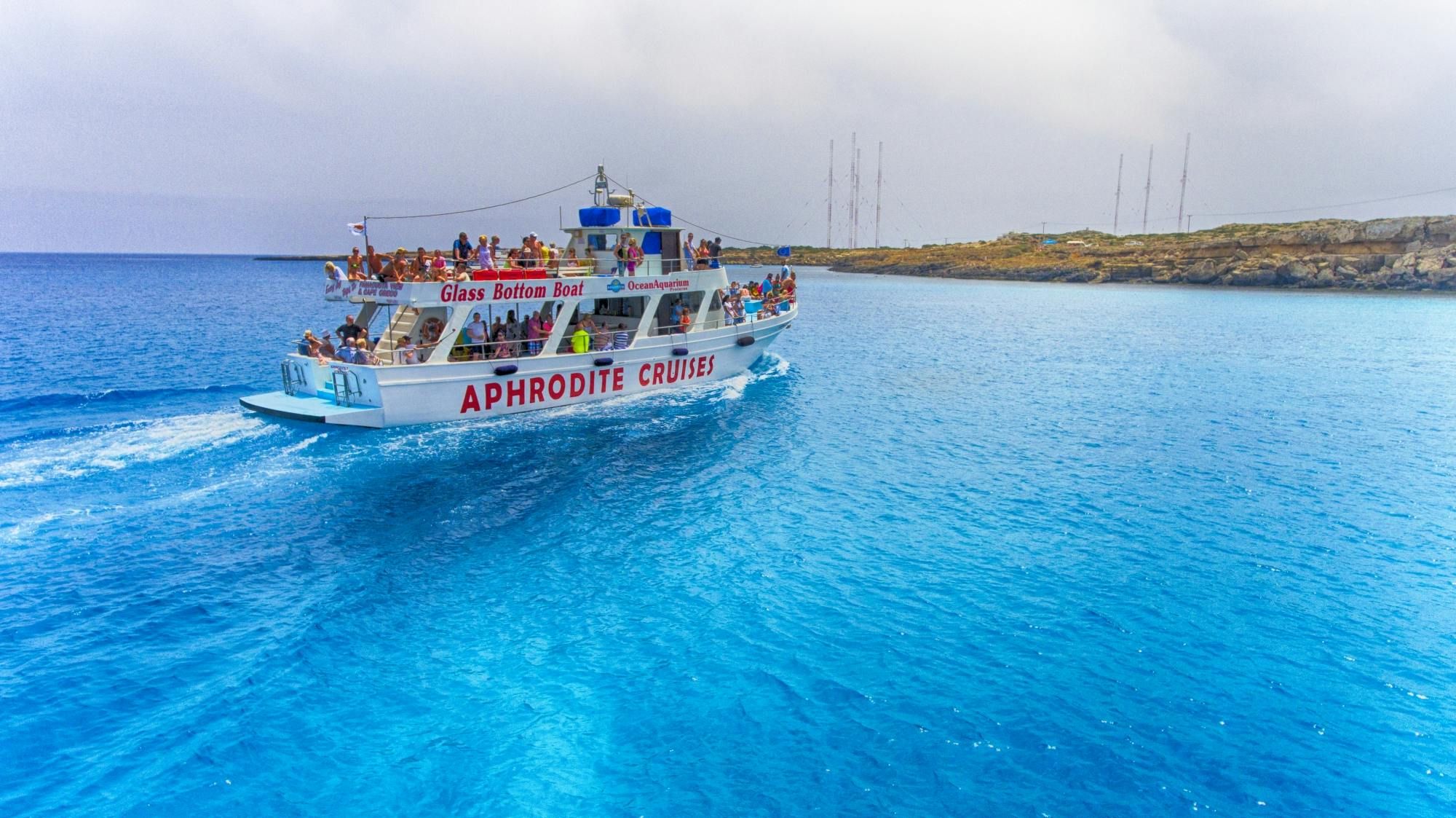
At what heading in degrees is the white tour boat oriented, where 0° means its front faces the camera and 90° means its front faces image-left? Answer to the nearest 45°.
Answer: approximately 225°

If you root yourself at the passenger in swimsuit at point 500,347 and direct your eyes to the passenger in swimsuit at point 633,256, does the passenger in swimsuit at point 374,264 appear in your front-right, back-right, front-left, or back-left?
back-left

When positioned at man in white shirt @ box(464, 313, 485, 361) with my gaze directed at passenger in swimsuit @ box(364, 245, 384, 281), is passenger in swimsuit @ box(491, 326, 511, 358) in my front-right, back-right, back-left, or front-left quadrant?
back-right
